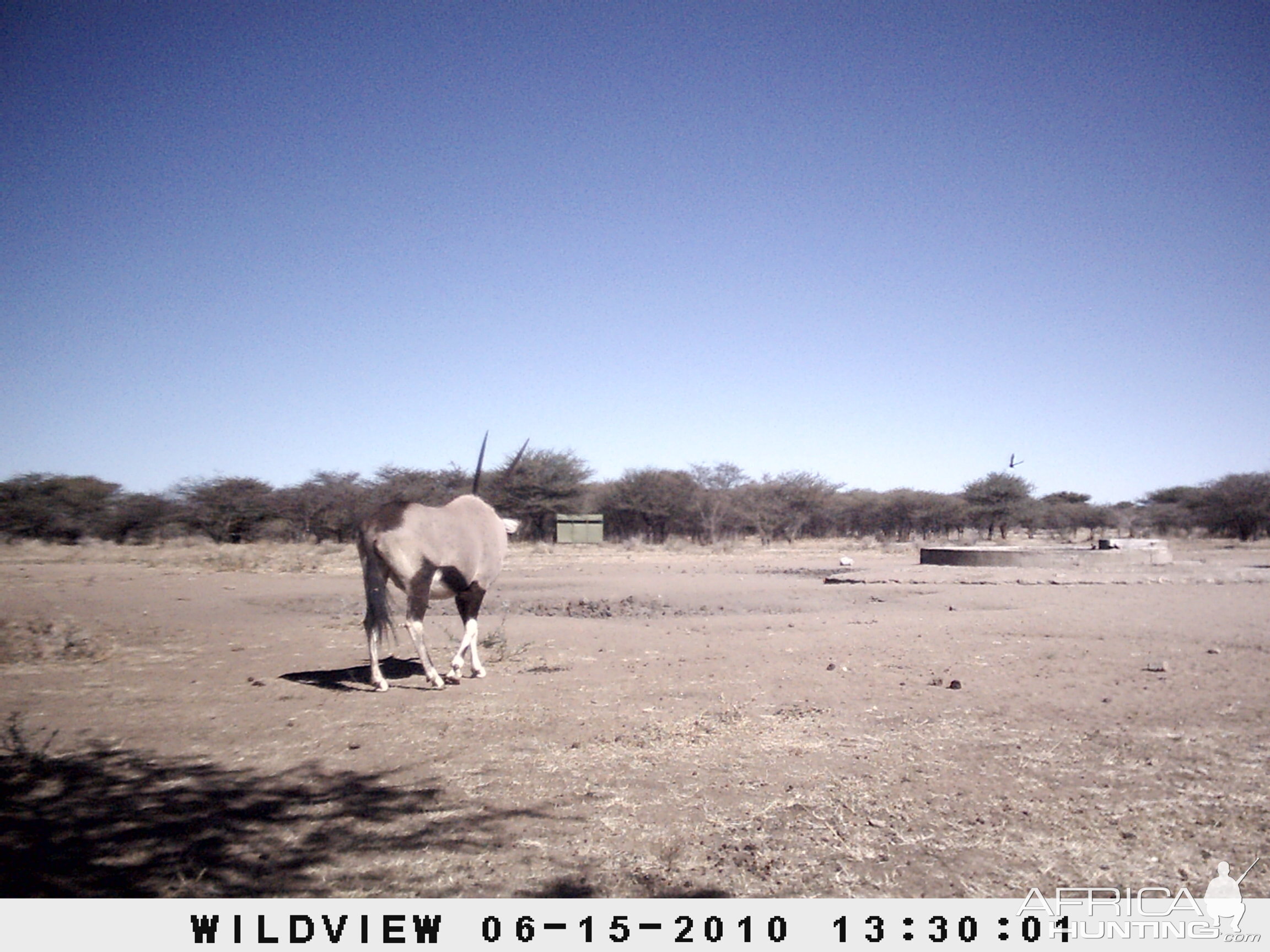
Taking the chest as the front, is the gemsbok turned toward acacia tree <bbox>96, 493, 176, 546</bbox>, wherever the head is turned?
no

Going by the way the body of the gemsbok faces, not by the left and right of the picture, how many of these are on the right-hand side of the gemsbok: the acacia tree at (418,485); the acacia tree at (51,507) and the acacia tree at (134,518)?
0

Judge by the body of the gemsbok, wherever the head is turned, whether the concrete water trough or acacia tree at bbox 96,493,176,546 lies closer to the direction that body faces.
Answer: the concrete water trough

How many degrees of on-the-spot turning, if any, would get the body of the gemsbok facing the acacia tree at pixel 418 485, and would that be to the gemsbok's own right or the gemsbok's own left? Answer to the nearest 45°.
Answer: approximately 45° to the gemsbok's own left

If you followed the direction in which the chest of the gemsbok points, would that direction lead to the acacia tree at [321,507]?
no

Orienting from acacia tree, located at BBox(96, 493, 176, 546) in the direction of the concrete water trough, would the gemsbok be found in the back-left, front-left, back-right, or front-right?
front-right

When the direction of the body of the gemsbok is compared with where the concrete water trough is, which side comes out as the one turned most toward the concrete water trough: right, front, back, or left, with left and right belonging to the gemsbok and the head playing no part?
front

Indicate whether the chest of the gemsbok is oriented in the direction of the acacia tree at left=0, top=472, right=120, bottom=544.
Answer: no

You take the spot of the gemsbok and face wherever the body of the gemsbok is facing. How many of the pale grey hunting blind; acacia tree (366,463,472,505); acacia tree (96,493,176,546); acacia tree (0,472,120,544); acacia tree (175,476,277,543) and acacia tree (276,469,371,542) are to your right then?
0

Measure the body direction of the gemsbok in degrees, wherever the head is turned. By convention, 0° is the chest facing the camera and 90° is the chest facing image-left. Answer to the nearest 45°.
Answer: approximately 225°

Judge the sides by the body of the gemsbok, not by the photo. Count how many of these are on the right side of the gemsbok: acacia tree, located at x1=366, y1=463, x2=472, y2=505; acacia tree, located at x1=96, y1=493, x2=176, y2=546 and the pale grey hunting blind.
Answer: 0

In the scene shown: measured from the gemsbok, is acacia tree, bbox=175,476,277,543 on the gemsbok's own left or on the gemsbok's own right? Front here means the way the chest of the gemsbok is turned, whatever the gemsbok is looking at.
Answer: on the gemsbok's own left
